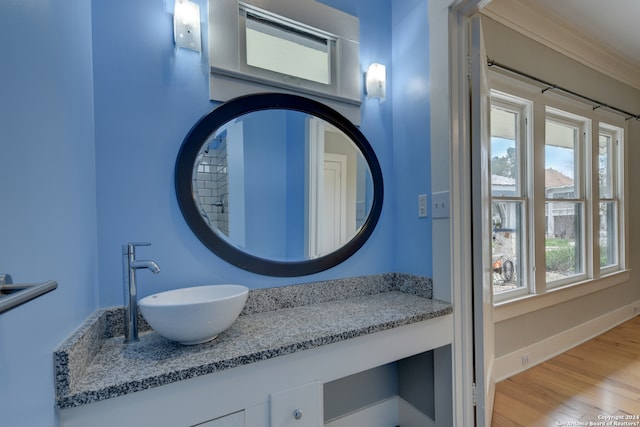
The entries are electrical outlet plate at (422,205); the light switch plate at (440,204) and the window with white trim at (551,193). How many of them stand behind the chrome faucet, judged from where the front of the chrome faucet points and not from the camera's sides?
0

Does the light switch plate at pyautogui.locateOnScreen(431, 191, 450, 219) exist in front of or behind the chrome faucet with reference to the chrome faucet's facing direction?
in front

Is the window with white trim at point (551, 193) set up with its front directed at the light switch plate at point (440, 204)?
no

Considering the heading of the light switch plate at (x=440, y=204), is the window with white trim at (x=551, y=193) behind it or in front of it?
behind

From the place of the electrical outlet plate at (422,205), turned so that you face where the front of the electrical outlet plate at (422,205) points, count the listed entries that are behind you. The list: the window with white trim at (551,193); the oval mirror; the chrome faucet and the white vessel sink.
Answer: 1

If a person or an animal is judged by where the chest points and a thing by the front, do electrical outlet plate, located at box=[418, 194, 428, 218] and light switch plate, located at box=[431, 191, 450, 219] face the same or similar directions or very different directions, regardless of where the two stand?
same or similar directions

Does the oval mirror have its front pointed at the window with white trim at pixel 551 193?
no

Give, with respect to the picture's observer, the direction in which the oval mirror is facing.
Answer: facing the viewer and to the right of the viewer

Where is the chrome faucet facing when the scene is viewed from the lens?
facing to the right of the viewer
